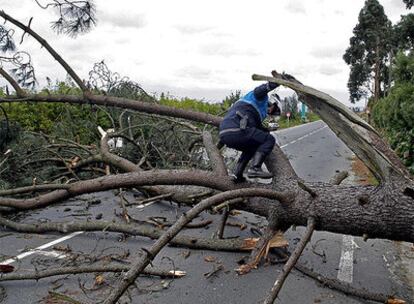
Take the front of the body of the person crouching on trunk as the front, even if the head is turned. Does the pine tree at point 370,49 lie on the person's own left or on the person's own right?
on the person's own left

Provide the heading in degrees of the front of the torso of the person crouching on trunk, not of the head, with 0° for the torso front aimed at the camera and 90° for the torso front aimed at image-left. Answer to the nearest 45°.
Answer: approximately 270°

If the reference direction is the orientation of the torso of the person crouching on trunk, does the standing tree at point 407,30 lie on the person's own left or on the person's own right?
on the person's own left

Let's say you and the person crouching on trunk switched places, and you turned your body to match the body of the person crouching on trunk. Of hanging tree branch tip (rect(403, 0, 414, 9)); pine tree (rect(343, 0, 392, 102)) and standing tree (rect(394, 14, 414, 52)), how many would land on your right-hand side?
0

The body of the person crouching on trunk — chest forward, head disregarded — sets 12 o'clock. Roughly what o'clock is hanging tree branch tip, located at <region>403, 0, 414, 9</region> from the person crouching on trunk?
The hanging tree branch tip is roughly at 10 o'clock from the person crouching on trunk.
